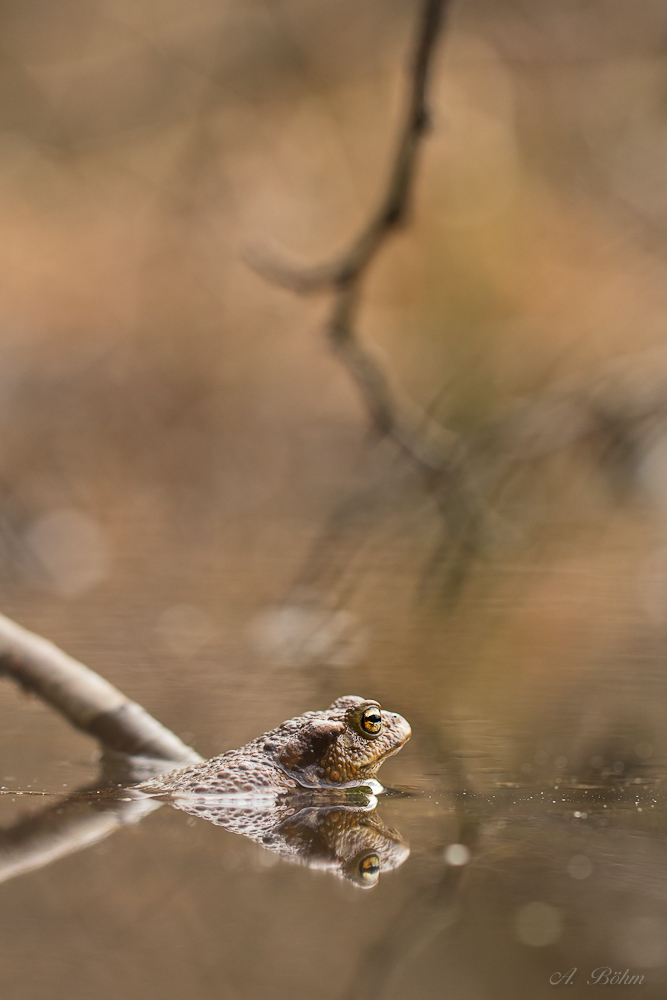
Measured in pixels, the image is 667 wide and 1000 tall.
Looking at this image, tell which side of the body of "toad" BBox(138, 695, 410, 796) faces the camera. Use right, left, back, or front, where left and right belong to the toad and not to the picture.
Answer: right

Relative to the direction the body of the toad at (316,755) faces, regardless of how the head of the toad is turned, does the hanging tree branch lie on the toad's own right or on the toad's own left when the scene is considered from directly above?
on the toad's own left
